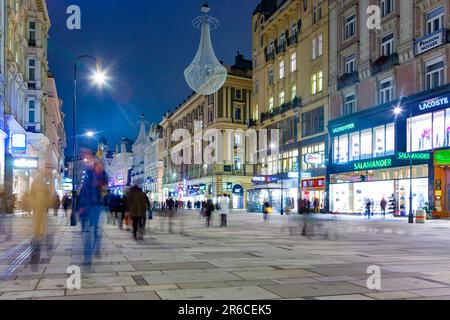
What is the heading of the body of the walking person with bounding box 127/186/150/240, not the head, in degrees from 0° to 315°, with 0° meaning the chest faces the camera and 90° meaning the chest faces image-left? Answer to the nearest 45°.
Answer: approximately 180°

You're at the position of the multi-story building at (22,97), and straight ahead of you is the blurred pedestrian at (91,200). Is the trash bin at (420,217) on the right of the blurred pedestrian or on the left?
left

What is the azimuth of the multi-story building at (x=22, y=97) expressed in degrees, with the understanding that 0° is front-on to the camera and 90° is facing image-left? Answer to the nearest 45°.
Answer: approximately 315°

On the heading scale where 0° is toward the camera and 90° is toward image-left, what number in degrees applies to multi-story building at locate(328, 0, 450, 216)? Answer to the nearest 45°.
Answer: approximately 45°

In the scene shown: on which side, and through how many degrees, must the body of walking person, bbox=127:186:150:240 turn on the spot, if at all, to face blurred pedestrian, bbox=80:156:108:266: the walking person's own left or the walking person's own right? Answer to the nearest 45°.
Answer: approximately 180°
